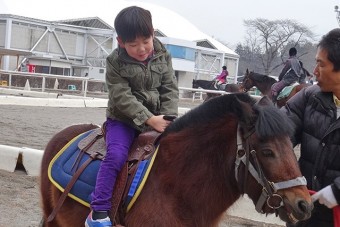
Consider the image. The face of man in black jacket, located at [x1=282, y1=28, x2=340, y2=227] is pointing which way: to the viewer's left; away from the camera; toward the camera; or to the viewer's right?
to the viewer's left

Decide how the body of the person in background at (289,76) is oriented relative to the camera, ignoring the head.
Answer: to the viewer's left

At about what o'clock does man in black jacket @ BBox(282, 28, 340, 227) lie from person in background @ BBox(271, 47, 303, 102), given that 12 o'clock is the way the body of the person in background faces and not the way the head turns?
The man in black jacket is roughly at 9 o'clock from the person in background.

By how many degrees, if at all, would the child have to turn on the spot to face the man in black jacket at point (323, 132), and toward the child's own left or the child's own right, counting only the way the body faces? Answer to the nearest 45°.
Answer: approximately 45° to the child's own left

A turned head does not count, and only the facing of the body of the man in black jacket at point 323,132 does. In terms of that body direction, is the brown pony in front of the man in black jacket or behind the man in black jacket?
in front

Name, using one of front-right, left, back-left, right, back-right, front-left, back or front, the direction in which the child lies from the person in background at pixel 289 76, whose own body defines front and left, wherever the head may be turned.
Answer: left

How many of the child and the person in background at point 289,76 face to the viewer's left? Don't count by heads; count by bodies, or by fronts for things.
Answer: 1

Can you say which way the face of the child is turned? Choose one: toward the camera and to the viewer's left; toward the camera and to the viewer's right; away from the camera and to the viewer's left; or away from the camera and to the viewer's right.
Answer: toward the camera and to the viewer's right

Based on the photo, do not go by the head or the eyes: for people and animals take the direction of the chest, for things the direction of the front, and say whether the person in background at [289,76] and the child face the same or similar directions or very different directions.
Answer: very different directions

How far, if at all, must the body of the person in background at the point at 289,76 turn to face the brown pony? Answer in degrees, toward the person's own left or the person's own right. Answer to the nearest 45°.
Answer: approximately 90° to the person's own left

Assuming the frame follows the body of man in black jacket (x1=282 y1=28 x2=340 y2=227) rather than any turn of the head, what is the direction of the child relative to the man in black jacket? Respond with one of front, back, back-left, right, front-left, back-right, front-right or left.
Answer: front-right

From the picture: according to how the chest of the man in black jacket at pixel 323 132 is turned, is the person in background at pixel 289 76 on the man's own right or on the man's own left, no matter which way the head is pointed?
on the man's own right

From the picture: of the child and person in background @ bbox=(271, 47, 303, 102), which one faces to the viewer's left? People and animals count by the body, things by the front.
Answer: the person in background

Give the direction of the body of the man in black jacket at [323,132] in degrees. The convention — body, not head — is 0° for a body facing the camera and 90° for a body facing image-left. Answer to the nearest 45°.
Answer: approximately 45°

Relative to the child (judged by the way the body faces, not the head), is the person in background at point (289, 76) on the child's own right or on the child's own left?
on the child's own left
